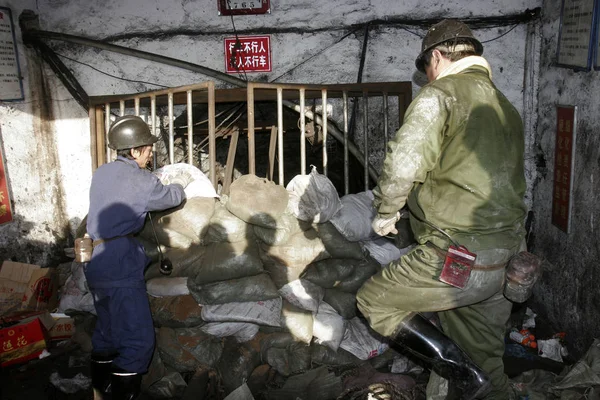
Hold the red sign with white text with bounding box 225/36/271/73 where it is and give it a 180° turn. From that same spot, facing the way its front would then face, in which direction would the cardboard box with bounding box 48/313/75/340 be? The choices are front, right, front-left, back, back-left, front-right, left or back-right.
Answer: back-left

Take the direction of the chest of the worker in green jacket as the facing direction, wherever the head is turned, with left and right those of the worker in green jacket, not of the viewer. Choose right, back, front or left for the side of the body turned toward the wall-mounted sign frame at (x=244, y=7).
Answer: front

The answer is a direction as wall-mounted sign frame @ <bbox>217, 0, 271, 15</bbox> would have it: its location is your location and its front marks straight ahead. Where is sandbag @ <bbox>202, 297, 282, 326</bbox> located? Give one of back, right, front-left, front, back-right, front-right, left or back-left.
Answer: front

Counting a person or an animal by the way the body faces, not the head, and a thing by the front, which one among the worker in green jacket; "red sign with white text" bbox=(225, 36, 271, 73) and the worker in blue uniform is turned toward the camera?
the red sign with white text

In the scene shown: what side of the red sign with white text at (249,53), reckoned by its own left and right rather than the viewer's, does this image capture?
front

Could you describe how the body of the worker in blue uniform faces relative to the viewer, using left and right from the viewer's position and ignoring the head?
facing away from the viewer and to the right of the viewer

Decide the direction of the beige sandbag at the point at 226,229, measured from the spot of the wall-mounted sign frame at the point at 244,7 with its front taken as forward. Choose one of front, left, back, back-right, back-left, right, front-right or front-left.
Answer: front

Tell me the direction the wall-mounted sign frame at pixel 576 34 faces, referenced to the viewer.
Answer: facing the viewer and to the left of the viewer

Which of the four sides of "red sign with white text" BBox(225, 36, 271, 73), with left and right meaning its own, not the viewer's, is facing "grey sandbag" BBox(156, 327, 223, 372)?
front

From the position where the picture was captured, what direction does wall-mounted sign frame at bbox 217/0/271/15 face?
facing the viewer

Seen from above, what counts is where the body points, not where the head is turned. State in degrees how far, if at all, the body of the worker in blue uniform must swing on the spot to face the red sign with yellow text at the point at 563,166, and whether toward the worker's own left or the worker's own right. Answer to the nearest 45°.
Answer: approximately 45° to the worker's own right

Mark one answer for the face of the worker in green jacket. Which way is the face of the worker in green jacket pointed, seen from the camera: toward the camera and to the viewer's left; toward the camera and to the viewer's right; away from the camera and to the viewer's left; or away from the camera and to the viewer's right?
away from the camera and to the viewer's left

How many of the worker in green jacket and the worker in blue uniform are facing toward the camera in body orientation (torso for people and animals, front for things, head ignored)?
0

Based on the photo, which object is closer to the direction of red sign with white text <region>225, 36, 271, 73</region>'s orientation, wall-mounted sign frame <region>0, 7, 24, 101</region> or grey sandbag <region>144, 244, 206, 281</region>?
the grey sandbag

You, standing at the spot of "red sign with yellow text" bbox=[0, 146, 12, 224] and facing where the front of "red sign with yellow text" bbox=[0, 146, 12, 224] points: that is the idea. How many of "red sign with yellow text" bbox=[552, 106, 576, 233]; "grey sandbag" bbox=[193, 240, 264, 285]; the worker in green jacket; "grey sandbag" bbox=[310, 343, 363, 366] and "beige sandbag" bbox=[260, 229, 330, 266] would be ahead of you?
5

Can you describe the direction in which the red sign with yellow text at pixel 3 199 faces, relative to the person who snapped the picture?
facing the viewer and to the right of the viewer

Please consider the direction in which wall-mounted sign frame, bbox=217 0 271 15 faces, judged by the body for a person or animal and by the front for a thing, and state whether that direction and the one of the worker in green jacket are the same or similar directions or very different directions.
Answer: very different directions
